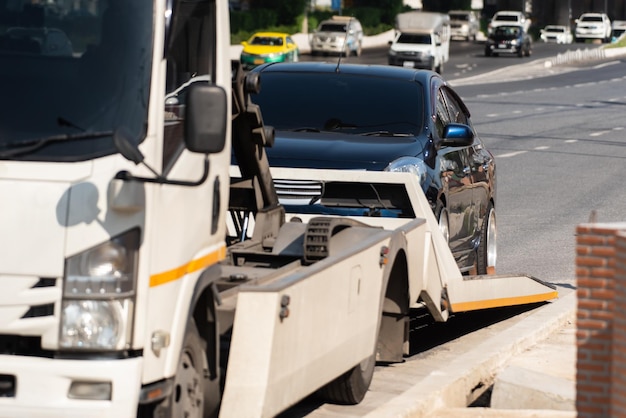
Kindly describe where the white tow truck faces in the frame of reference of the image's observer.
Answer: facing the viewer and to the left of the viewer

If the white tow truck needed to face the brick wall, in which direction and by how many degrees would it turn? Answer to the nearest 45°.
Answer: approximately 135° to its left
